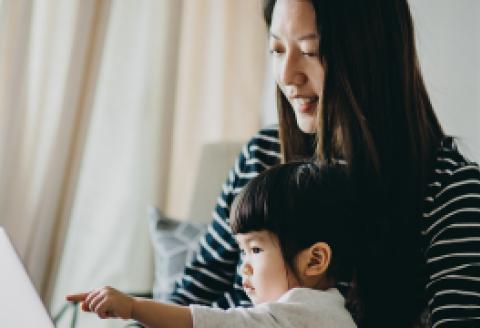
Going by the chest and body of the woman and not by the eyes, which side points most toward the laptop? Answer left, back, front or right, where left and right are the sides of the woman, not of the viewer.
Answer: front

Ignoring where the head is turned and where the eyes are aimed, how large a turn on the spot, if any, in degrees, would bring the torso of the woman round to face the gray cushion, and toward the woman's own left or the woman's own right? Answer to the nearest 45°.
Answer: approximately 90° to the woman's own right

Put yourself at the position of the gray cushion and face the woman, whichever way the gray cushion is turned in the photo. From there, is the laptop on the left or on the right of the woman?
right

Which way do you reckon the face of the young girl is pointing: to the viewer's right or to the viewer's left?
to the viewer's left

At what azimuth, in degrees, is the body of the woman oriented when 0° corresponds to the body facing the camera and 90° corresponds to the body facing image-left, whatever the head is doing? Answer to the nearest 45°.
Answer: approximately 45°

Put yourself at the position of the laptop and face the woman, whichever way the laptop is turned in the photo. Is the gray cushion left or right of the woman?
left

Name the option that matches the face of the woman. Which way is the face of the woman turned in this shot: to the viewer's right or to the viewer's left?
to the viewer's left

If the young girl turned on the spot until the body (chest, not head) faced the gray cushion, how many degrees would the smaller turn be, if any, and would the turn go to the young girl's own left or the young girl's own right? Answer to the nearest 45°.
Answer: approximately 90° to the young girl's own right

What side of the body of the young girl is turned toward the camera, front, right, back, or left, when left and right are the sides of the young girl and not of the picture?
left
